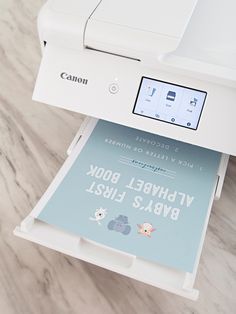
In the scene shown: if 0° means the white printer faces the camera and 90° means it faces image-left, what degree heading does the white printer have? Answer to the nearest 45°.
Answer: approximately 45°
